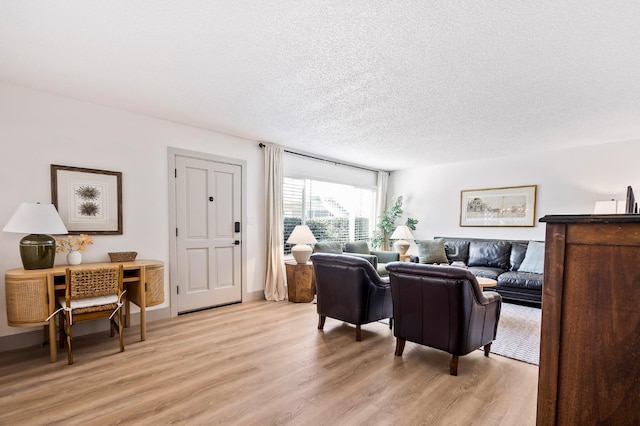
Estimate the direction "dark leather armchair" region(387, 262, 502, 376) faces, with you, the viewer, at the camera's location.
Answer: facing away from the viewer and to the right of the viewer

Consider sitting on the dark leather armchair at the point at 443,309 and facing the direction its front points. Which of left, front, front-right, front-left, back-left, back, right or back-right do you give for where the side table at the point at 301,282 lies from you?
left

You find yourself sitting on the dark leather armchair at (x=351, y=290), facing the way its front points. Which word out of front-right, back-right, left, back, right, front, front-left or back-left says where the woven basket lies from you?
back-left

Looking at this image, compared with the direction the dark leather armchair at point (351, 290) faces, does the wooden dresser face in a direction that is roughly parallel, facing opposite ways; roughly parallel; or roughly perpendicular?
roughly perpendicular

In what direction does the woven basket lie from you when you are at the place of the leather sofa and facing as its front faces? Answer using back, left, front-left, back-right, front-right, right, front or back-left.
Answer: front-right

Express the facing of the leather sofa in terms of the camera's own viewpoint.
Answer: facing the viewer

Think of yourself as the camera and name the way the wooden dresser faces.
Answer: facing to the left of the viewer

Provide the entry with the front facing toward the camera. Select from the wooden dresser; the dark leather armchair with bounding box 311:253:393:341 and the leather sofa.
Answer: the leather sofa

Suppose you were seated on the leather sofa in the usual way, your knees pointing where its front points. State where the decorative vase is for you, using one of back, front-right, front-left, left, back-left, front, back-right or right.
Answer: front-right

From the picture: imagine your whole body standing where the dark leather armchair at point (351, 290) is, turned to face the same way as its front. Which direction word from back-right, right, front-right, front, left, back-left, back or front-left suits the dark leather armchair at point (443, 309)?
right

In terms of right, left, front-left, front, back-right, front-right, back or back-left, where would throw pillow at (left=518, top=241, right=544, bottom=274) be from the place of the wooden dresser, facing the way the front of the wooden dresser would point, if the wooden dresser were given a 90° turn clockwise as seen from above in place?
front

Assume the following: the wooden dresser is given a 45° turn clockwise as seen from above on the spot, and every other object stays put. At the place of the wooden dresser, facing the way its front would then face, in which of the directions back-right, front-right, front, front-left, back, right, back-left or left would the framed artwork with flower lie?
front-left

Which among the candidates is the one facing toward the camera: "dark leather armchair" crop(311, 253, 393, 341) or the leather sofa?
the leather sofa

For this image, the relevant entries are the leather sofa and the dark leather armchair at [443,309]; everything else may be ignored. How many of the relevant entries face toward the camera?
1

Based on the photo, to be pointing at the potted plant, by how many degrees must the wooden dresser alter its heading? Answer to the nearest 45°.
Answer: approximately 45° to its right

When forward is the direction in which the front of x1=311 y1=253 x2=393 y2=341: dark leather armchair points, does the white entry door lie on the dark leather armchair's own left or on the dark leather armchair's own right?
on the dark leather armchair's own left

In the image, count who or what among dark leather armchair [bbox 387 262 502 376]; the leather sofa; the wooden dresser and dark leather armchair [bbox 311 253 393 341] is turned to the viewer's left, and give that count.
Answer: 1

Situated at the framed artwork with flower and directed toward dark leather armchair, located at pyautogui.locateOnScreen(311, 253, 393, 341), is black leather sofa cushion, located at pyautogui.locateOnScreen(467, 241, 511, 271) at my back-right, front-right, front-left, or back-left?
front-left

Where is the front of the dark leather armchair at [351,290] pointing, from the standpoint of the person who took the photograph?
facing away from the viewer and to the right of the viewer

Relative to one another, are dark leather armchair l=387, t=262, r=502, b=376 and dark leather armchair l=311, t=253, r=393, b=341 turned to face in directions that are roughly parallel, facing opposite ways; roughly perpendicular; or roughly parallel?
roughly parallel

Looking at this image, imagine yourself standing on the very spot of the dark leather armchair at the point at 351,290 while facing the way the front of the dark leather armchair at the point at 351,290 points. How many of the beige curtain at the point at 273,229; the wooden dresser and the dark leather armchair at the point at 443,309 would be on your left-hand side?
1
